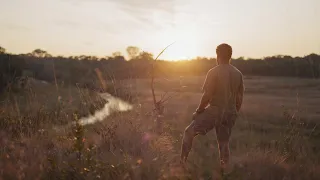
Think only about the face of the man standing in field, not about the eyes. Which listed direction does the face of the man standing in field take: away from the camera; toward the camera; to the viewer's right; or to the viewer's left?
away from the camera

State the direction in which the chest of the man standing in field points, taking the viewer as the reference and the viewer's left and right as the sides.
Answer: facing away from the viewer and to the left of the viewer
